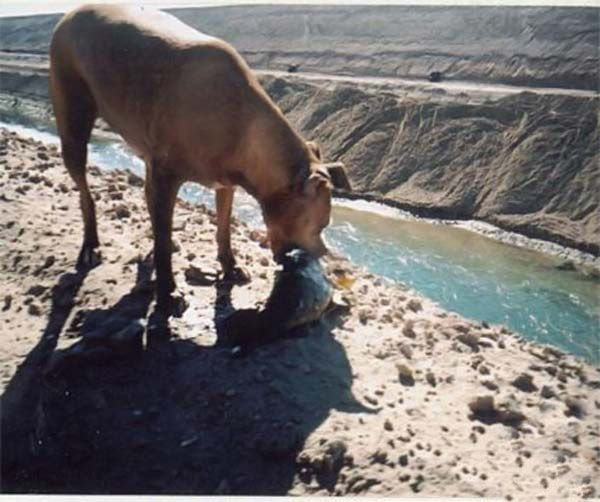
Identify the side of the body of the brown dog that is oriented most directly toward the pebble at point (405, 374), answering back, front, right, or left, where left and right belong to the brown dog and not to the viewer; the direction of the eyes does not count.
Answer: front

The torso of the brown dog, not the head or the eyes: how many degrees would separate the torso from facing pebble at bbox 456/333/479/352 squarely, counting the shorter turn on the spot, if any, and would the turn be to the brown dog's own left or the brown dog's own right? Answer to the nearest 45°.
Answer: approximately 45° to the brown dog's own left

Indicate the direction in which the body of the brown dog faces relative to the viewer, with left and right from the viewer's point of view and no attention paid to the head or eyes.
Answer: facing the viewer and to the right of the viewer

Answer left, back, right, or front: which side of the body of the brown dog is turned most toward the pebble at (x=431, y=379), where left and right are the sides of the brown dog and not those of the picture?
front

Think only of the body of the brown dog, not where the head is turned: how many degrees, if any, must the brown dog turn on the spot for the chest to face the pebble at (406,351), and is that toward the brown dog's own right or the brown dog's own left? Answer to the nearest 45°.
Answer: approximately 45° to the brown dog's own left

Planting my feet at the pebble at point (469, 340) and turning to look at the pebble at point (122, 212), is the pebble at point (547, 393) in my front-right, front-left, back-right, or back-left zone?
back-left

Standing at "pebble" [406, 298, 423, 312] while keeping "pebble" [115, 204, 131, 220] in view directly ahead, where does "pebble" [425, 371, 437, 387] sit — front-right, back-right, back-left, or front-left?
back-left
